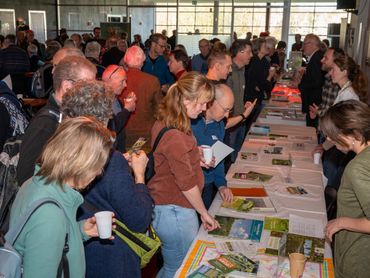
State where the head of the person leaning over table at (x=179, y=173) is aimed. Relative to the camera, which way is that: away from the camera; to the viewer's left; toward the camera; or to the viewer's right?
to the viewer's right

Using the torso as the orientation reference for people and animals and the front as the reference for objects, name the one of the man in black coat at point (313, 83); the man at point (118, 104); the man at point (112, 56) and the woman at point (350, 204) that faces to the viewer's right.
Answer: the man at point (118, 104)

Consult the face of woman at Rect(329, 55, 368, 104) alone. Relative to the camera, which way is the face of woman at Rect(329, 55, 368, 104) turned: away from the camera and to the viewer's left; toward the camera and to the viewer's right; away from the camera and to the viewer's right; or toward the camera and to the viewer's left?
toward the camera and to the viewer's left

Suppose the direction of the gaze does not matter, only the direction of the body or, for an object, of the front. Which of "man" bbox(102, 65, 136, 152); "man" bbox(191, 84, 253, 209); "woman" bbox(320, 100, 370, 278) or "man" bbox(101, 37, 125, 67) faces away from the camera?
"man" bbox(101, 37, 125, 67)

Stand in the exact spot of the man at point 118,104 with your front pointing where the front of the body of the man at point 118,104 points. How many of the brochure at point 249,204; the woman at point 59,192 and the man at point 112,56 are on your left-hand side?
1

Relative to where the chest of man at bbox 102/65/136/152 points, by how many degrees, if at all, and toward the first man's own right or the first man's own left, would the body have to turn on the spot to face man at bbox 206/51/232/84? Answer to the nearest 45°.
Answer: approximately 45° to the first man's own left

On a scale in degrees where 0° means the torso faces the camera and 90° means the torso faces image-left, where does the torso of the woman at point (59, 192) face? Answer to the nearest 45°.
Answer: approximately 270°

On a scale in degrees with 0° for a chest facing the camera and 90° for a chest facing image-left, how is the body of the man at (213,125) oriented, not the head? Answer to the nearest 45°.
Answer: approximately 315°

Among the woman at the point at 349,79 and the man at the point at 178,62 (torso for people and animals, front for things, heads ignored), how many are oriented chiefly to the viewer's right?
0

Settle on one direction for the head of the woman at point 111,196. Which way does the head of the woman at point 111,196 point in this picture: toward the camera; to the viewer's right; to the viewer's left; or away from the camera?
away from the camera

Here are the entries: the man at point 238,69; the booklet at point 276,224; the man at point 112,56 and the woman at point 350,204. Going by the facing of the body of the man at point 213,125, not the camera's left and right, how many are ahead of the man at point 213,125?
2

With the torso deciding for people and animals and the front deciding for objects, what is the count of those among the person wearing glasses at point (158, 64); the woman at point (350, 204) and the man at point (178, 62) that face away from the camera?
0

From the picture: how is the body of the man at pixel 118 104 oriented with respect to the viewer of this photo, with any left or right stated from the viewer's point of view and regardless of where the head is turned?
facing to the right of the viewer
